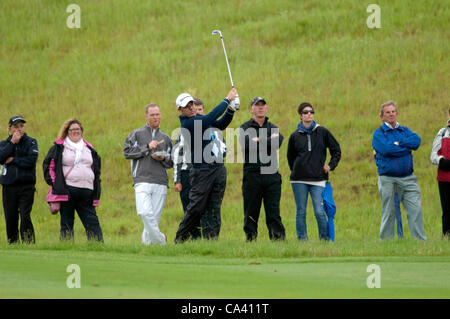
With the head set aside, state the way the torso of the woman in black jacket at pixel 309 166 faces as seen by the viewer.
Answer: toward the camera

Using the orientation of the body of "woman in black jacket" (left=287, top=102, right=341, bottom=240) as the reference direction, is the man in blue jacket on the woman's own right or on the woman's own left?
on the woman's own left

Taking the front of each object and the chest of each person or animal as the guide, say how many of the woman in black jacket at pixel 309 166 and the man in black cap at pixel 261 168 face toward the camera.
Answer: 2

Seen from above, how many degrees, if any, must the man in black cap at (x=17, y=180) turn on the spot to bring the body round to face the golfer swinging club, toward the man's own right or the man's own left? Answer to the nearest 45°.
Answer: approximately 45° to the man's own left

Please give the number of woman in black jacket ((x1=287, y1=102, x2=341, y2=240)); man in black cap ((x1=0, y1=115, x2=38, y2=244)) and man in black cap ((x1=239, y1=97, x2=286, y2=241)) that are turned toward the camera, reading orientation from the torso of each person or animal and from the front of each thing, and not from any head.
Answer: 3

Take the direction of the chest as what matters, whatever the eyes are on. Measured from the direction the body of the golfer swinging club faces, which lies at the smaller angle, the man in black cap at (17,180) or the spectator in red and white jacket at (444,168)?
the spectator in red and white jacket
